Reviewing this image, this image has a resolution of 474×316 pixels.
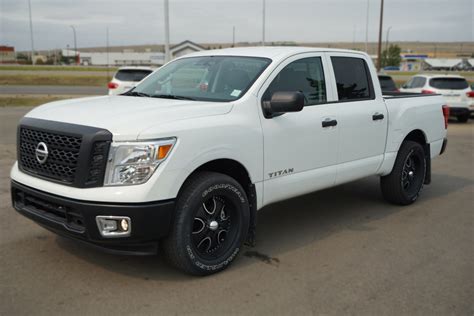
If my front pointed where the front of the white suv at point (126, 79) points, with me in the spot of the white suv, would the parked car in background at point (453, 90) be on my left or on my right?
on my right

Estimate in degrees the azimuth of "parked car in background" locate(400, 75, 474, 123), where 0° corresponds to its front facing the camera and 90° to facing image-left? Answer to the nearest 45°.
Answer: approximately 135°

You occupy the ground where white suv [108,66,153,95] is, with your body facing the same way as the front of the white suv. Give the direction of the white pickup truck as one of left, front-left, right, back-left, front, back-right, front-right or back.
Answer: back

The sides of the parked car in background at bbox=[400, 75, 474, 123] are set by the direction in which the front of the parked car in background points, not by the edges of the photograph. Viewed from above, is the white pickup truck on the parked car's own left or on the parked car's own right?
on the parked car's own left

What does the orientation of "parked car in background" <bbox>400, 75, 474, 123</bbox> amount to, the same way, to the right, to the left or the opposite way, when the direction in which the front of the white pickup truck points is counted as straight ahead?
to the right

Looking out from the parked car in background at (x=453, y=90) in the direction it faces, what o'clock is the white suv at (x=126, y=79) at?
The white suv is roughly at 10 o'clock from the parked car in background.

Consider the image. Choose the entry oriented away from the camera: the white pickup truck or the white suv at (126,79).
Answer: the white suv

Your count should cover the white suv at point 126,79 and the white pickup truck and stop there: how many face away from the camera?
1

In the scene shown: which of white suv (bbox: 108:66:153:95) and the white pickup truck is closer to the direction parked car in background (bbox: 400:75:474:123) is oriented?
the white suv

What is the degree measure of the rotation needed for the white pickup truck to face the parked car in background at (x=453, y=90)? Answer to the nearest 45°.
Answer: approximately 180°

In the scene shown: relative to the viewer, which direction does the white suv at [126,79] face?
away from the camera

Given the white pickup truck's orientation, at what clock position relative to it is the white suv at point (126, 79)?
The white suv is roughly at 4 o'clock from the white pickup truck.
